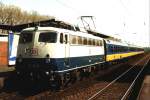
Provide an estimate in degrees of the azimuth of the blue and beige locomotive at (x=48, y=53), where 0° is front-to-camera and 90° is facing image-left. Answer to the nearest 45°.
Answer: approximately 45°
